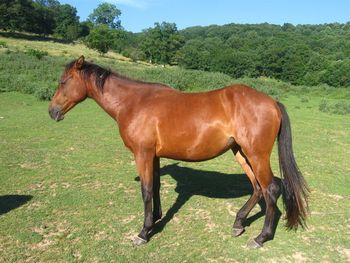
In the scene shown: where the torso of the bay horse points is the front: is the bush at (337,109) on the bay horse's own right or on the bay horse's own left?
on the bay horse's own right

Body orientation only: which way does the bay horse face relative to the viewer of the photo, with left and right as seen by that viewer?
facing to the left of the viewer
